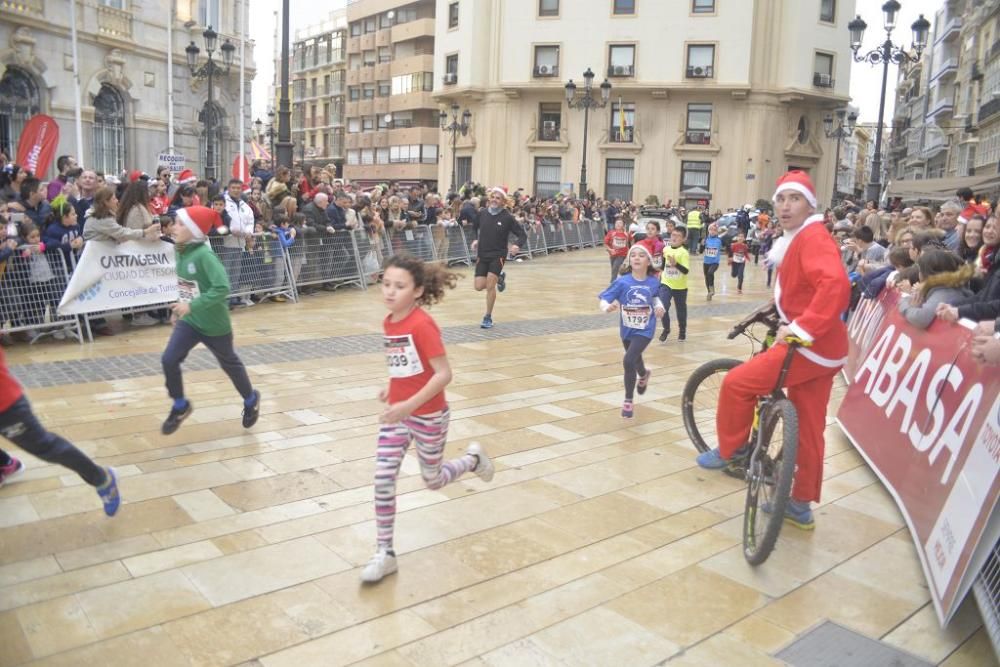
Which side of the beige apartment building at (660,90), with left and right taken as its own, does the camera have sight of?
front

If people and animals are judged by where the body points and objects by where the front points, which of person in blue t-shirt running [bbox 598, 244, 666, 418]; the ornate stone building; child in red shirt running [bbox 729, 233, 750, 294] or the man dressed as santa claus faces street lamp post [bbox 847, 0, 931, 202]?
the ornate stone building

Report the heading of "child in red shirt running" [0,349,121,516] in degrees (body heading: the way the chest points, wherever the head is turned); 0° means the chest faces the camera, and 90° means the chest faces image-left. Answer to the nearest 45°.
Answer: approximately 90°

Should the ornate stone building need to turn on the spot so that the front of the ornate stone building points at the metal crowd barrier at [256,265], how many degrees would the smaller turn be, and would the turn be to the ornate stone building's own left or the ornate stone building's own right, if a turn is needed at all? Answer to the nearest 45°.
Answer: approximately 45° to the ornate stone building's own right

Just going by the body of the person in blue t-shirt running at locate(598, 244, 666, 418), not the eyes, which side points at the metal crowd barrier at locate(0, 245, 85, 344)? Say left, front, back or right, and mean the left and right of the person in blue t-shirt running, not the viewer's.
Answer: right

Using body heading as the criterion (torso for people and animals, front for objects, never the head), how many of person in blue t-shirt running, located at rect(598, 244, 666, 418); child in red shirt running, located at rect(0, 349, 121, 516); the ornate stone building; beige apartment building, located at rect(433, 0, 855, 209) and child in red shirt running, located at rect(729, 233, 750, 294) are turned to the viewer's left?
1

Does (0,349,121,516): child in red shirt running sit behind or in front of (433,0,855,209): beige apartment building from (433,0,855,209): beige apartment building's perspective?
in front

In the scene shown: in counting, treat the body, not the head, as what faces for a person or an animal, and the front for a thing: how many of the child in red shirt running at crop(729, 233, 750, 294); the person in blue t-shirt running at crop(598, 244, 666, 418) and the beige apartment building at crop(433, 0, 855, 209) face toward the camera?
3

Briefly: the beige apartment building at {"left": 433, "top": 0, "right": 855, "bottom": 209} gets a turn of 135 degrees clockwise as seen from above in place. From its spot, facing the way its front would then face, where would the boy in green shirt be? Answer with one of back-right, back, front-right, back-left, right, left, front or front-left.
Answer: back-left

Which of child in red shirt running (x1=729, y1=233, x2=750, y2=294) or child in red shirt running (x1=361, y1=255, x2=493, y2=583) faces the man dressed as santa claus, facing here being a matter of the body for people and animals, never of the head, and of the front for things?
child in red shirt running (x1=729, y1=233, x2=750, y2=294)

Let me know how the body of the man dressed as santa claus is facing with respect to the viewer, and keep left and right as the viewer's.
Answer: facing to the left of the viewer

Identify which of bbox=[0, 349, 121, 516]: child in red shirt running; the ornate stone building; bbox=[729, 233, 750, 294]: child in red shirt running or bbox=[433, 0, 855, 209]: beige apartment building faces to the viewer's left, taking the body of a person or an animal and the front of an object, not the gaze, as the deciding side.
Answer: bbox=[0, 349, 121, 516]: child in red shirt running

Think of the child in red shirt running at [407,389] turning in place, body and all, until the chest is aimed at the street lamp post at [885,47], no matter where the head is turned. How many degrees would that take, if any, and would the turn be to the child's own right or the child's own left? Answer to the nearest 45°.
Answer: approximately 180°

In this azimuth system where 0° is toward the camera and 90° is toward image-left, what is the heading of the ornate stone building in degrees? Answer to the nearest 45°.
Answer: approximately 315°

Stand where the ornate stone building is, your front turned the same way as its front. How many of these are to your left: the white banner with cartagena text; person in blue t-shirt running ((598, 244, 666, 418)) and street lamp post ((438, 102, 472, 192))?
1

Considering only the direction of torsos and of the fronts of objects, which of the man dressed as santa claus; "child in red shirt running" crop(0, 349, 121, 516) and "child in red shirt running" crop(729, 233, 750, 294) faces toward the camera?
"child in red shirt running" crop(729, 233, 750, 294)

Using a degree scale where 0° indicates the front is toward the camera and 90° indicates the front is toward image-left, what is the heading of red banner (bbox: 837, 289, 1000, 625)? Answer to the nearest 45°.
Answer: approximately 45°
